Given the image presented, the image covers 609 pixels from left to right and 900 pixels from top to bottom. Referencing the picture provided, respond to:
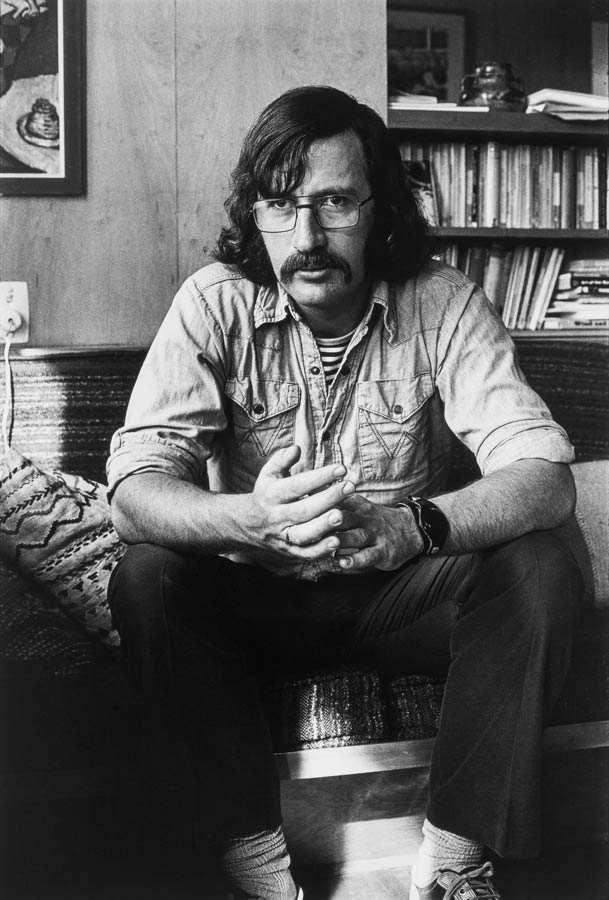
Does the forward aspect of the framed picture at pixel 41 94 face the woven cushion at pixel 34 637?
yes

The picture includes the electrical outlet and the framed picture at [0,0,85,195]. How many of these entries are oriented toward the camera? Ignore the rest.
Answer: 2

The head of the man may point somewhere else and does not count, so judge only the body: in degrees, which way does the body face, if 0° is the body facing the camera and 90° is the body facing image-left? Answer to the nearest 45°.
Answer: approximately 0°

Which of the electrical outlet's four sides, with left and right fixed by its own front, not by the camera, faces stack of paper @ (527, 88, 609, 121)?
left

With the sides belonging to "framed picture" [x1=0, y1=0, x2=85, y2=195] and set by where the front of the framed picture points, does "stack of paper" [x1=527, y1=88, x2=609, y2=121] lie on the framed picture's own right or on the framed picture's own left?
on the framed picture's own left
